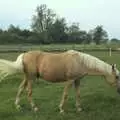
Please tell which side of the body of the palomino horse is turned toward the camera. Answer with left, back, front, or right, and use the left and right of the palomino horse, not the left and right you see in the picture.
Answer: right
